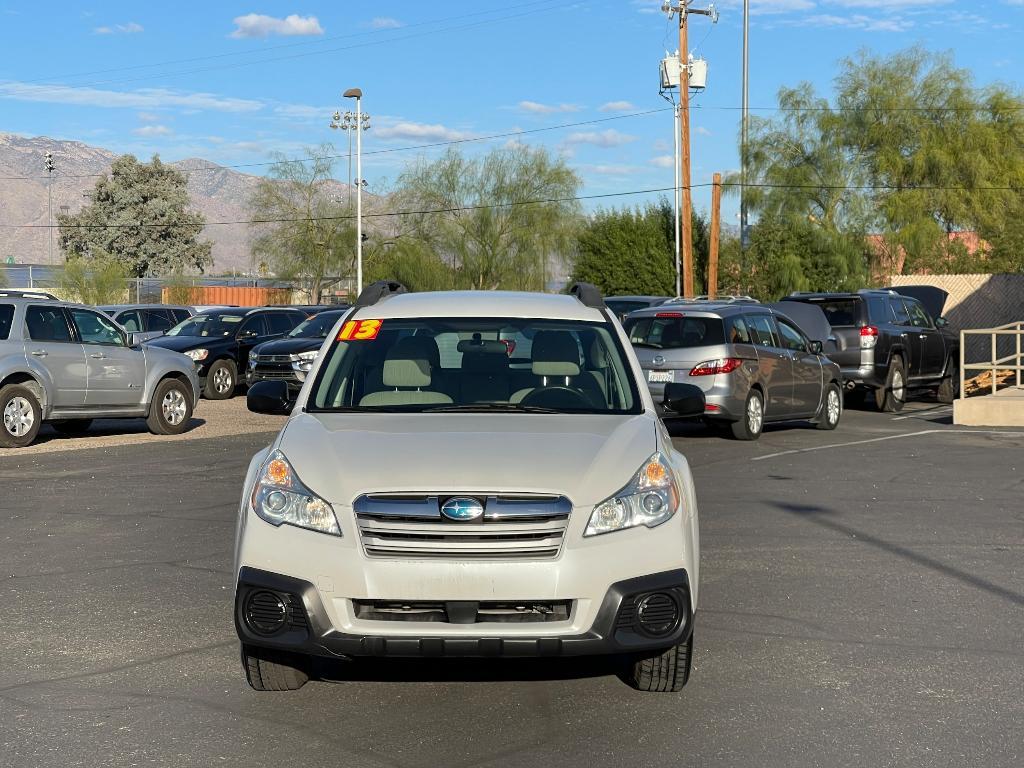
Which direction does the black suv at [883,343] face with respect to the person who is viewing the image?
facing away from the viewer and to the right of the viewer

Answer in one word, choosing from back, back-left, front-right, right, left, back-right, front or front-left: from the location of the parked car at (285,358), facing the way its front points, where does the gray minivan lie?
left

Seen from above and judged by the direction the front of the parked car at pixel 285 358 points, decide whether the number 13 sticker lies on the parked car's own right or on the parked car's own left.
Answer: on the parked car's own left

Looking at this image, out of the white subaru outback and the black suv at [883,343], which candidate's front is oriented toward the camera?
the white subaru outback

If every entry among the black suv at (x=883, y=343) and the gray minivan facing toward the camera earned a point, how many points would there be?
0

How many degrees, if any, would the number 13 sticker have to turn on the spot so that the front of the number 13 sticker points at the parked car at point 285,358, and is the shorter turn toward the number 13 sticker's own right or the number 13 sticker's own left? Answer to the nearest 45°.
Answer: approximately 180°

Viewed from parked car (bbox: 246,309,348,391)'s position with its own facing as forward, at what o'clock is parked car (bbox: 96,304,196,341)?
parked car (bbox: 96,304,196,341) is roughly at 4 o'clock from parked car (bbox: 246,309,348,391).

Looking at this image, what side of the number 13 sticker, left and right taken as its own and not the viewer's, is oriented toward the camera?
front

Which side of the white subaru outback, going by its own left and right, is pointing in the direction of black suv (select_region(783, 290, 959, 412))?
back

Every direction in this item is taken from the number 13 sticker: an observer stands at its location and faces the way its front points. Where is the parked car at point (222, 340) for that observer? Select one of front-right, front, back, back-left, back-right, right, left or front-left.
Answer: back

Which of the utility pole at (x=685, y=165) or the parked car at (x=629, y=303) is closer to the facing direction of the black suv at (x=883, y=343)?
the utility pole

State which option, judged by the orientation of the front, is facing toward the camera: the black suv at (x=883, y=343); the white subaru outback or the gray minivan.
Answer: the white subaru outback

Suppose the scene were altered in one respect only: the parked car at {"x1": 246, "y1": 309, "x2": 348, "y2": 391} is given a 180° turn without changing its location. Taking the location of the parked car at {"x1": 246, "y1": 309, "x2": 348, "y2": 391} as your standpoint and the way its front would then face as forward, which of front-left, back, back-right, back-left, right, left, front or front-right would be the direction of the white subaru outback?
back-right

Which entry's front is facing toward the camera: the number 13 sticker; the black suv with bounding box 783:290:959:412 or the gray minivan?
the number 13 sticker

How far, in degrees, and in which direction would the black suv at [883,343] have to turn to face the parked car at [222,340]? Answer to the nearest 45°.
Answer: approximately 135° to its left

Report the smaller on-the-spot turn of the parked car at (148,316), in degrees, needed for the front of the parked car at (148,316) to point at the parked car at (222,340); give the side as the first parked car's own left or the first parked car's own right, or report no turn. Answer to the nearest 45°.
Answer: approximately 45° to the first parked car's own left

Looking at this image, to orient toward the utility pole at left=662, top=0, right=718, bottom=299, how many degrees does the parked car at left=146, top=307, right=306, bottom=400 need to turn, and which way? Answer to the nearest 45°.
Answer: approximately 180°

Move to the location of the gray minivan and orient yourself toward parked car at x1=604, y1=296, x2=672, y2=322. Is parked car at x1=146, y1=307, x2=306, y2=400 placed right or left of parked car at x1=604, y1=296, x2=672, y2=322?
left

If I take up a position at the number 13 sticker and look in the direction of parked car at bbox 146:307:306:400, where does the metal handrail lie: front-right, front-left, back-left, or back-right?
front-right
